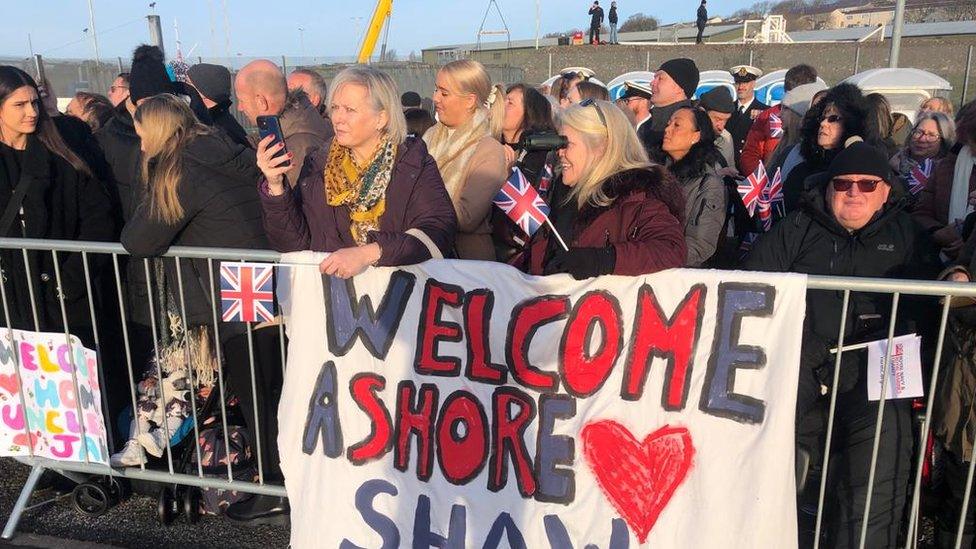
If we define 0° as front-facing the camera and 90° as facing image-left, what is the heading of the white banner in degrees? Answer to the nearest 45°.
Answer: approximately 0°

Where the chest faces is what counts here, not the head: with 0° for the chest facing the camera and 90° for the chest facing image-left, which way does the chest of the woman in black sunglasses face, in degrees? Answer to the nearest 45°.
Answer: approximately 45°

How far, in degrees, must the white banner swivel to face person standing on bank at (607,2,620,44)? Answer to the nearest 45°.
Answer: approximately 180°

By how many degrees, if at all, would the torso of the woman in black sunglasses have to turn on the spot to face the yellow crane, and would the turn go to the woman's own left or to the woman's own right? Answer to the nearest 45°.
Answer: approximately 90° to the woman's own right

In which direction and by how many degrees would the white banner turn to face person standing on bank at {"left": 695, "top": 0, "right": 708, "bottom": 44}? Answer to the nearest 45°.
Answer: approximately 180°

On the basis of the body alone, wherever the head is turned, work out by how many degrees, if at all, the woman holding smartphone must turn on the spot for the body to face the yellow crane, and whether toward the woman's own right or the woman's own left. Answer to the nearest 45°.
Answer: approximately 135° to the woman's own right

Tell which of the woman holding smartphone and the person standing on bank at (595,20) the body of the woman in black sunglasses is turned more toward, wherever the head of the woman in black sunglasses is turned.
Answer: the woman holding smartphone

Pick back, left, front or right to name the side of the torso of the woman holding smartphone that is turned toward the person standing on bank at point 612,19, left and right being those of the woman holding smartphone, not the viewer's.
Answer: back
